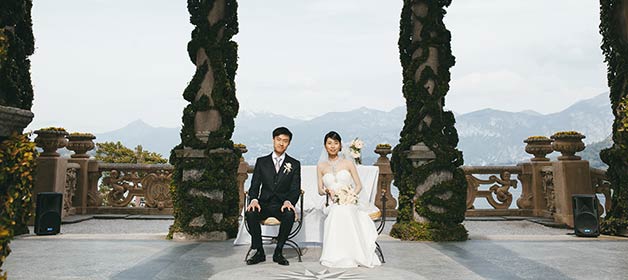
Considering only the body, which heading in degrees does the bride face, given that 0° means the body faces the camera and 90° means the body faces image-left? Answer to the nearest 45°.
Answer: approximately 0°

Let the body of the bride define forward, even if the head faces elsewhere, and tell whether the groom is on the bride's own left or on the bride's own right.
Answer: on the bride's own right

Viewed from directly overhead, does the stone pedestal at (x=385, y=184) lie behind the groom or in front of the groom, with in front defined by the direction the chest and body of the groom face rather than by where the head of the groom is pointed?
behind

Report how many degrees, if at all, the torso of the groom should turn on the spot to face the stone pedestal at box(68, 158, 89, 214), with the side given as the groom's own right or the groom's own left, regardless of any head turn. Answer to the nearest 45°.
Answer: approximately 135° to the groom's own right

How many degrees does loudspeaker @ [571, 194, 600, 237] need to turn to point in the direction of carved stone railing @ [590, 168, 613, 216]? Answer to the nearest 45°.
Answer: approximately 180°

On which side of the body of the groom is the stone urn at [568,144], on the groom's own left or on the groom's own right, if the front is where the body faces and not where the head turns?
on the groom's own left

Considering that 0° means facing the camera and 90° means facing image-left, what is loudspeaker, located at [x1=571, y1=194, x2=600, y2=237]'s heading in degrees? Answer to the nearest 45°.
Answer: approximately 0°
